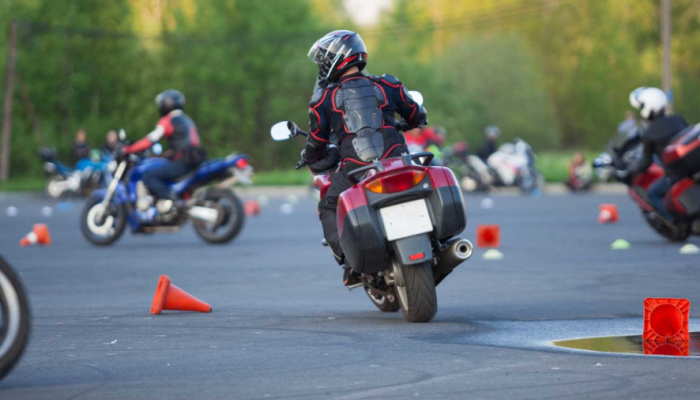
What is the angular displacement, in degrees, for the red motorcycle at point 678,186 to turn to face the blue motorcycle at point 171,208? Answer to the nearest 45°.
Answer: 0° — it already faces it

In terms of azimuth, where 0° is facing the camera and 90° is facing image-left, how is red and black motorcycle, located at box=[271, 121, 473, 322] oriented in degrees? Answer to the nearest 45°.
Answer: approximately 135°

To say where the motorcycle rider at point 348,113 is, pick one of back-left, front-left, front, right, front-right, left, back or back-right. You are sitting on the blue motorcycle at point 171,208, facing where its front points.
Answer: left

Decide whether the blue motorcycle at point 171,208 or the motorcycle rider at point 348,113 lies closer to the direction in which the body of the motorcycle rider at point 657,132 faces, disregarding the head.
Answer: the blue motorcycle

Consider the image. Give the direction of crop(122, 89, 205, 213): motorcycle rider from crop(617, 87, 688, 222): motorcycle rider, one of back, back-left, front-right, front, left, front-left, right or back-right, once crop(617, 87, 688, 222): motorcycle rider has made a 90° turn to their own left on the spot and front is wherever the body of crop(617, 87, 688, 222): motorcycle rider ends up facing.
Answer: right

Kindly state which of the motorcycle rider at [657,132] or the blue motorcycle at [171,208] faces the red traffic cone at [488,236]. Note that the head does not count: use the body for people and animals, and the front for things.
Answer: the motorcycle rider

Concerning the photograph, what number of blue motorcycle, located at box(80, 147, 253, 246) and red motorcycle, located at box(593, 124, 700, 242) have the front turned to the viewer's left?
2

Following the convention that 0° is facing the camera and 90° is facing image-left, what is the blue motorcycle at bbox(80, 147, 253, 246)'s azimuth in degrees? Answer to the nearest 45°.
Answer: approximately 90°

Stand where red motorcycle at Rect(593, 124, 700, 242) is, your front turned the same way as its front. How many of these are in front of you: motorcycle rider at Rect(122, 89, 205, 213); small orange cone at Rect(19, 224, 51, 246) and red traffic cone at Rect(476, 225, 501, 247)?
3

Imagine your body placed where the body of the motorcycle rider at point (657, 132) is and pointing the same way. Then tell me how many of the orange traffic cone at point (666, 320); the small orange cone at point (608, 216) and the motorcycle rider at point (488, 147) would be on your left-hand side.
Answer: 1

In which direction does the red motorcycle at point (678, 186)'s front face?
to the viewer's left

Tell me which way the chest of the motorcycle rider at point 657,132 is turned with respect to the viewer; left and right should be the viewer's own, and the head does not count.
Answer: facing to the left of the viewer
